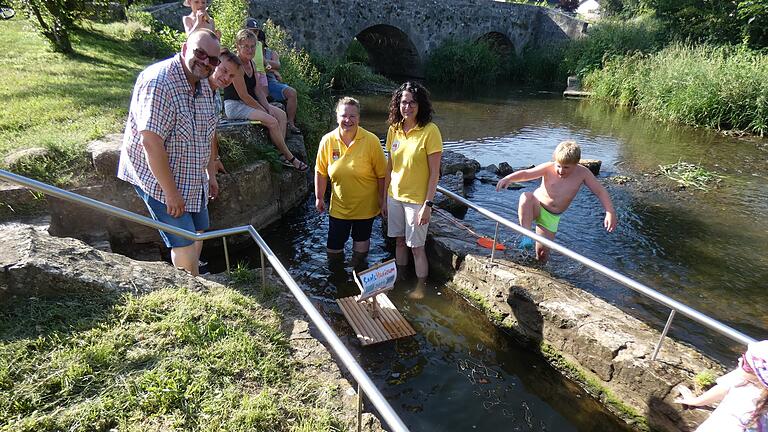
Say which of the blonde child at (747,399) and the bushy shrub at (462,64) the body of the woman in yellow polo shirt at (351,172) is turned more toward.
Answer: the blonde child

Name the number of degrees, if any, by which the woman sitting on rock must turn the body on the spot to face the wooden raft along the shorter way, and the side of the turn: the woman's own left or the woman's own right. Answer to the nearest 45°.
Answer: approximately 45° to the woman's own right

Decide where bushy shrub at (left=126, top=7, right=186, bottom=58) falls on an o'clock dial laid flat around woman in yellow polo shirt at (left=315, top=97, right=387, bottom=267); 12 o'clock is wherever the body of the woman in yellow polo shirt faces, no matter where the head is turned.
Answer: The bushy shrub is roughly at 5 o'clock from the woman in yellow polo shirt.

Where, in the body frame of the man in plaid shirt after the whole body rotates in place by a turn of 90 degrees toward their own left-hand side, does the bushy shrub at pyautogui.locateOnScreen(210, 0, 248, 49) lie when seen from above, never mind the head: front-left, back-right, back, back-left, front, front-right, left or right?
front-left

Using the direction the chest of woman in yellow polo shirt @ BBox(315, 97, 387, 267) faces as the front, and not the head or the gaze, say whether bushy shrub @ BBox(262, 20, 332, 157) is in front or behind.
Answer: behind

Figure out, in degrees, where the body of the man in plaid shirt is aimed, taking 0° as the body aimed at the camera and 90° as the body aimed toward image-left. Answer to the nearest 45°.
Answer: approximately 315°

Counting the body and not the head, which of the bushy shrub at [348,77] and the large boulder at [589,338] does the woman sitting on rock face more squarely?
the large boulder

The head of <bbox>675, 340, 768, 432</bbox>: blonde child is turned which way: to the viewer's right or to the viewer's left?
to the viewer's left
